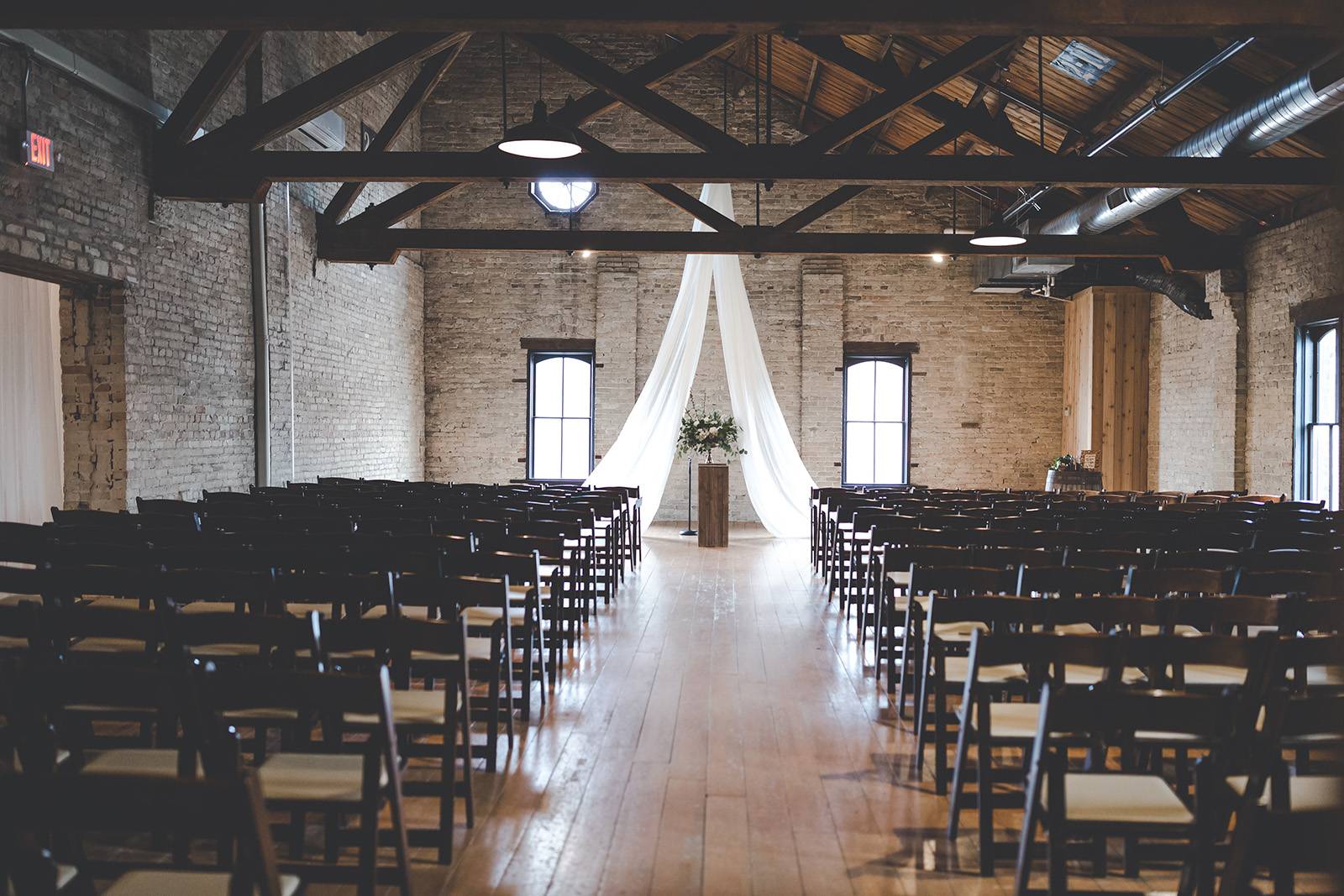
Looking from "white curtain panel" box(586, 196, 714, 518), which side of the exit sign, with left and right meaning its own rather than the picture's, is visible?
left

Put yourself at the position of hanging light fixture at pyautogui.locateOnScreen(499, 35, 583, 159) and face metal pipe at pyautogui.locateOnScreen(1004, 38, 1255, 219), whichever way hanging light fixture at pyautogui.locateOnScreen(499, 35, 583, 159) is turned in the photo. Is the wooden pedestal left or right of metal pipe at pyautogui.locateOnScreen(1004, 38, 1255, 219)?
left

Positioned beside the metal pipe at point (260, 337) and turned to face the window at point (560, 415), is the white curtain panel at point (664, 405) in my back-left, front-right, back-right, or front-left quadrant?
front-right

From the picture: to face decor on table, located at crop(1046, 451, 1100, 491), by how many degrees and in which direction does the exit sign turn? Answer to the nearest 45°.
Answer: approximately 45° to its left

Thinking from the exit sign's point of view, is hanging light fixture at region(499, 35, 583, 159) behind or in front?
in front

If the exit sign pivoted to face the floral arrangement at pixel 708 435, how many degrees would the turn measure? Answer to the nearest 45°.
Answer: approximately 45° to its left

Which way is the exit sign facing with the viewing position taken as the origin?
facing the viewer and to the right of the viewer

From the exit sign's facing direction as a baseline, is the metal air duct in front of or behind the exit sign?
in front

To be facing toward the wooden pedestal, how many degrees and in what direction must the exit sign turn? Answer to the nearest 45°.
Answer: approximately 45° to its left

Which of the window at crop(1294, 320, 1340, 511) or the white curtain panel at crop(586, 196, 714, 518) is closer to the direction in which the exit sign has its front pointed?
the window

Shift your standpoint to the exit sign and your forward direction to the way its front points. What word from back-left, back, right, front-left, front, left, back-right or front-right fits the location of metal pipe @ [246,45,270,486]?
left
